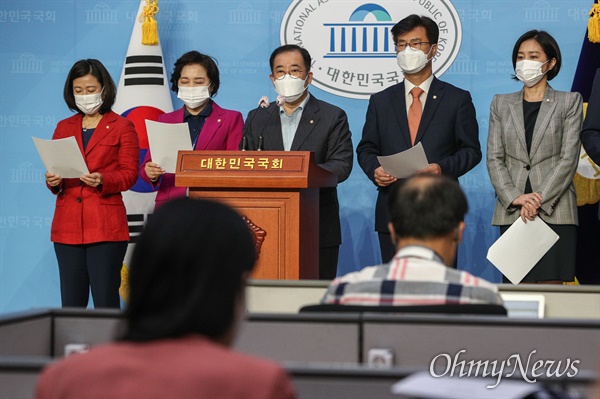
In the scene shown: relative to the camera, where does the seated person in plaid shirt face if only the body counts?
away from the camera

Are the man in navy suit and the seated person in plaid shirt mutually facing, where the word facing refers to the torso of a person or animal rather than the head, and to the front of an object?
yes

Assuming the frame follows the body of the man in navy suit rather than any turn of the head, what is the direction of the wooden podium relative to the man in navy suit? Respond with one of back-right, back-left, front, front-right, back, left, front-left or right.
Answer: front-right

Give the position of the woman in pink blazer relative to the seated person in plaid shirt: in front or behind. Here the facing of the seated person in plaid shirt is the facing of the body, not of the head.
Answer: in front

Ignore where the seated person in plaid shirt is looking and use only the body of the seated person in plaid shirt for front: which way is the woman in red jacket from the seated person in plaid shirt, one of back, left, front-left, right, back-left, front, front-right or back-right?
front-left

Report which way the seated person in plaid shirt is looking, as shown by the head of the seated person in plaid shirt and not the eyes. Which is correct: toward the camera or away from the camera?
away from the camera

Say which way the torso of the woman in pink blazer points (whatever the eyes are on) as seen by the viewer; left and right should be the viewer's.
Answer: facing the viewer

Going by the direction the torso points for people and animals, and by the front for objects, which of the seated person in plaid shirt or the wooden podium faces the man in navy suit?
the seated person in plaid shirt

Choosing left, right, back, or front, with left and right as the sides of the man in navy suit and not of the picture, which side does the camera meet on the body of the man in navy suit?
front

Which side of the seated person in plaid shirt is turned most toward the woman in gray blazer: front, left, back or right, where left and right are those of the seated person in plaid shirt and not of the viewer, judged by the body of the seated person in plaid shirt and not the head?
front

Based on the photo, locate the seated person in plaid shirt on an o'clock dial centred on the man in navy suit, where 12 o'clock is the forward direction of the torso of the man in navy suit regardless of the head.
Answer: The seated person in plaid shirt is roughly at 12 o'clock from the man in navy suit.

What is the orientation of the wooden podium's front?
toward the camera

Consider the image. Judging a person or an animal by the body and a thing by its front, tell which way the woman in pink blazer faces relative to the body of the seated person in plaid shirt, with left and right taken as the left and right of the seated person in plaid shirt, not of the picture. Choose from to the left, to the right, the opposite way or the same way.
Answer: the opposite way
